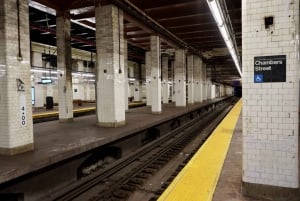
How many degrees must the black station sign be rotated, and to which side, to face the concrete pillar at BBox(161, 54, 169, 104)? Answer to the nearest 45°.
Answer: approximately 135° to its right

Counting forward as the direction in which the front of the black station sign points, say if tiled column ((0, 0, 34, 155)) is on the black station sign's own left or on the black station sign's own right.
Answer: on the black station sign's own right

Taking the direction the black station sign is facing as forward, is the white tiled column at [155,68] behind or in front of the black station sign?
behind

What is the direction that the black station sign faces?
toward the camera

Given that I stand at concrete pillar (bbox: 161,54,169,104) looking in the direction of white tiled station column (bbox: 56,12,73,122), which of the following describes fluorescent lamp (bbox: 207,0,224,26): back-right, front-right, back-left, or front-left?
front-left

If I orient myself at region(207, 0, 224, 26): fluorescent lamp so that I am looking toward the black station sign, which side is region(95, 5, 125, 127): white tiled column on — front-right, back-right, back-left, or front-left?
back-right

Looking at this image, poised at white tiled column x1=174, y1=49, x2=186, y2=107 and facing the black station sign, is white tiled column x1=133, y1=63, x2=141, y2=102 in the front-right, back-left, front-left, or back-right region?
back-right

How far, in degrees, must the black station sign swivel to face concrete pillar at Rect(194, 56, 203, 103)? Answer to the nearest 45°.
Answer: approximately 180°

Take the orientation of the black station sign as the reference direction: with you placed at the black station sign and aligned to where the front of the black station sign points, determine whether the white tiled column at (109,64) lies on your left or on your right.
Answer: on your right

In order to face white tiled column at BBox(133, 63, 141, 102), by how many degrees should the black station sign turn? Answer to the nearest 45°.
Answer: approximately 135° to its right
